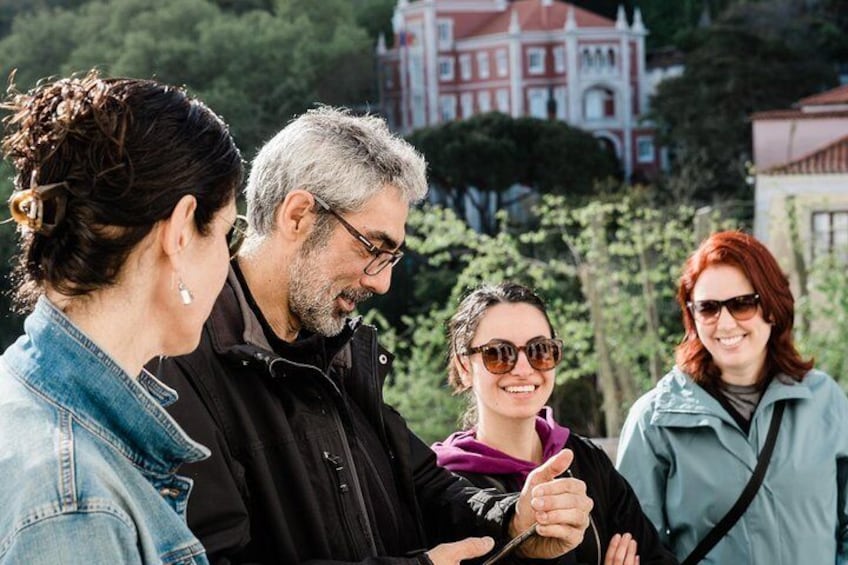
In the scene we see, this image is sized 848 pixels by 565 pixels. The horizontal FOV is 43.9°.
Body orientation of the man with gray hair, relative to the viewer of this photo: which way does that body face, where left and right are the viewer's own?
facing the viewer and to the right of the viewer

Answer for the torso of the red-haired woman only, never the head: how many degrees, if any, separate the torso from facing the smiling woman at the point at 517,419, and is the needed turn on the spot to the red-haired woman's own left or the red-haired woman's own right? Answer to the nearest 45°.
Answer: approximately 45° to the red-haired woman's own right

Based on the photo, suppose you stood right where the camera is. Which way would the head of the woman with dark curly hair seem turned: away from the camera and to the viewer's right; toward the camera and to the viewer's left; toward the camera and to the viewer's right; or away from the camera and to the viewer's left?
away from the camera and to the viewer's right

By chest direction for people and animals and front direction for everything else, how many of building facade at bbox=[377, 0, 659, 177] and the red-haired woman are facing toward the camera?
2

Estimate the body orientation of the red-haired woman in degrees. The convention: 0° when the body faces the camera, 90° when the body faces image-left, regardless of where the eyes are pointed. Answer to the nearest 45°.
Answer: approximately 0°

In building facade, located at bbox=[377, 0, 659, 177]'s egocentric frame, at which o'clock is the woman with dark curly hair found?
The woman with dark curly hair is roughly at 12 o'clock from the building facade.

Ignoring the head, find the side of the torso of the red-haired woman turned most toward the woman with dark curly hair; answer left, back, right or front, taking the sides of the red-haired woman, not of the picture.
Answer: front

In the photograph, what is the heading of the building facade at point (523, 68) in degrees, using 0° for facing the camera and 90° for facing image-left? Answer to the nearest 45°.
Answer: approximately 0°

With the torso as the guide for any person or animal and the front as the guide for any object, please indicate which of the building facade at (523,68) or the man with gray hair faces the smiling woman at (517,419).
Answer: the building facade

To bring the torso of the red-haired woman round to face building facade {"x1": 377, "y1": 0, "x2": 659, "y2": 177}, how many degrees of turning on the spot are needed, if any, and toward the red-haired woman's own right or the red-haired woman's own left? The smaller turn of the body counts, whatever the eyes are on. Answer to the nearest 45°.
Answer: approximately 180°

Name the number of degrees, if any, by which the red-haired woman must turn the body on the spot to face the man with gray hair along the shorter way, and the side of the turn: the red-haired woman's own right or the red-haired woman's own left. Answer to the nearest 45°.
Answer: approximately 45° to the red-haired woman's own right

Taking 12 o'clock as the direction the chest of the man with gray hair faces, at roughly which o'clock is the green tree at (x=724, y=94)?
The green tree is roughly at 8 o'clock from the man with gray hair.

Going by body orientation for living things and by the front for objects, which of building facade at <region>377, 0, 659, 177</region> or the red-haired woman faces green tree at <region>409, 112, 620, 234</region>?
the building facade
